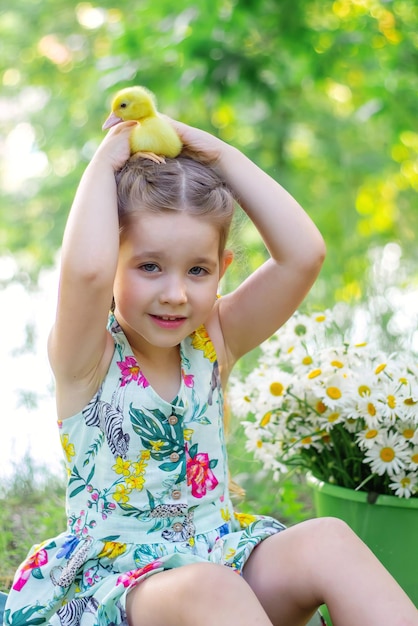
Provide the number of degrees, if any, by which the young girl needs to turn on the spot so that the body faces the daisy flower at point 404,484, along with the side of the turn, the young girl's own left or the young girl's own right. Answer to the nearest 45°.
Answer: approximately 90° to the young girl's own left

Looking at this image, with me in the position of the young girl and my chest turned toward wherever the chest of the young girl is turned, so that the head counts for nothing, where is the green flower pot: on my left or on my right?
on my left

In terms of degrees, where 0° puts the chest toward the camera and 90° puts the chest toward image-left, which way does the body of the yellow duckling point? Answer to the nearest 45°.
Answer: approximately 90°

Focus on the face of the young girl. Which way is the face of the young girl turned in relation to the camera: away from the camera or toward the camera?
toward the camera

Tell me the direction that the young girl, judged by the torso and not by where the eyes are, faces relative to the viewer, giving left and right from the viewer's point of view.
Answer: facing the viewer and to the right of the viewer
